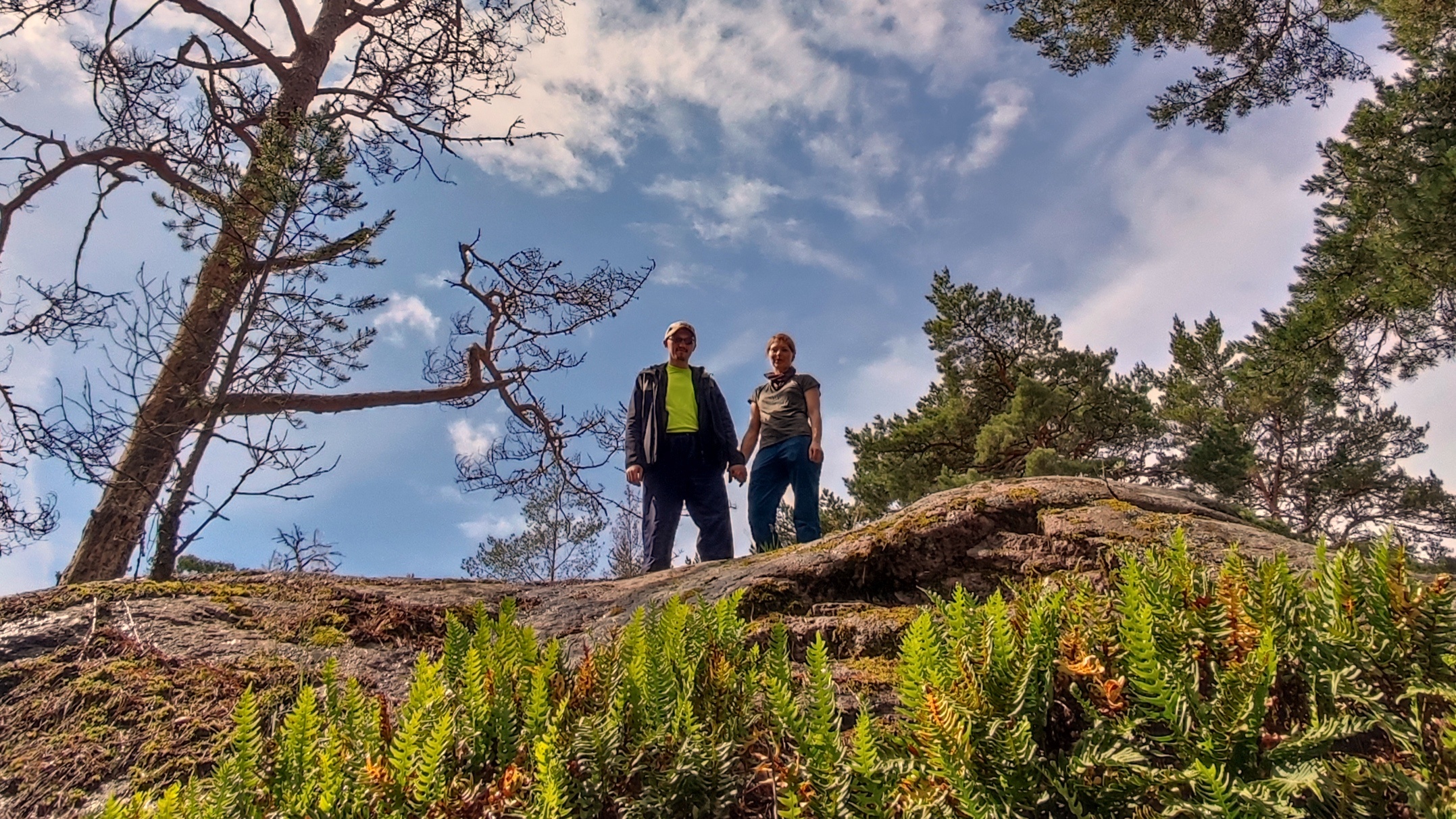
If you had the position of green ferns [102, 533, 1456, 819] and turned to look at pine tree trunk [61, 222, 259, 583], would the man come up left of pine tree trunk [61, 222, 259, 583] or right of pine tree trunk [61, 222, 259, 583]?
right

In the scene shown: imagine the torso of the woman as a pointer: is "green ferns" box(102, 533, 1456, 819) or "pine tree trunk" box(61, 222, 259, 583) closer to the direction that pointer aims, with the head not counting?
the green ferns

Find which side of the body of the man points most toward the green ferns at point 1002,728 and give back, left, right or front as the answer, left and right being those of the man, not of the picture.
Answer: front

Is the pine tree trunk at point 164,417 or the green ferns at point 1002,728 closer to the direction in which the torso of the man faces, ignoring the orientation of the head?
the green ferns

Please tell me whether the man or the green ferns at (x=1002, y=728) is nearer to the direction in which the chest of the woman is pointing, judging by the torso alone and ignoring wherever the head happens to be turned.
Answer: the green ferns

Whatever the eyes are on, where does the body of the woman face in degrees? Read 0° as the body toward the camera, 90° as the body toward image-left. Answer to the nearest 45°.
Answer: approximately 0°

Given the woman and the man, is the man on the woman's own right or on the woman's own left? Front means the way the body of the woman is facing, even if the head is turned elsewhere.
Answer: on the woman's own right

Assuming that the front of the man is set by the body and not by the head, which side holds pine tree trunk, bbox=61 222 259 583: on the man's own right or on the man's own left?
on the man's own right

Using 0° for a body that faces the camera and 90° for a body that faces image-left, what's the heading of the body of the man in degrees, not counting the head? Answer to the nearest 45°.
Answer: approximately 0°

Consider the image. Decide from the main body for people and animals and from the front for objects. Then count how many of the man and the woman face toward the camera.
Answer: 2

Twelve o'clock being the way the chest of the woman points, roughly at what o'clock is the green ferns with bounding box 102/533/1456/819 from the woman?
The green ferns is roughly at 12 o'clock from the woman.

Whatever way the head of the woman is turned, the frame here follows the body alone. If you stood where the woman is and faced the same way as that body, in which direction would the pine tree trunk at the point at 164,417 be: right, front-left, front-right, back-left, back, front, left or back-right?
right

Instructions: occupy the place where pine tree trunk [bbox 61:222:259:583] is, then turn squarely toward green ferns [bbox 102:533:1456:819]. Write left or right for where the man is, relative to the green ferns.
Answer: left
